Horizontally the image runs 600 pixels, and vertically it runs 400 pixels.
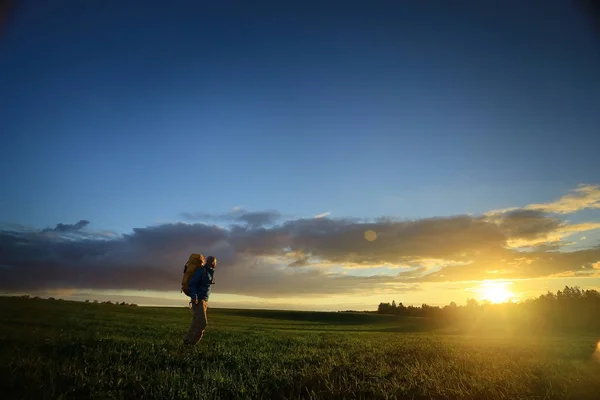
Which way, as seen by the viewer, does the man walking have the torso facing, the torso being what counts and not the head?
to the viewer's right
